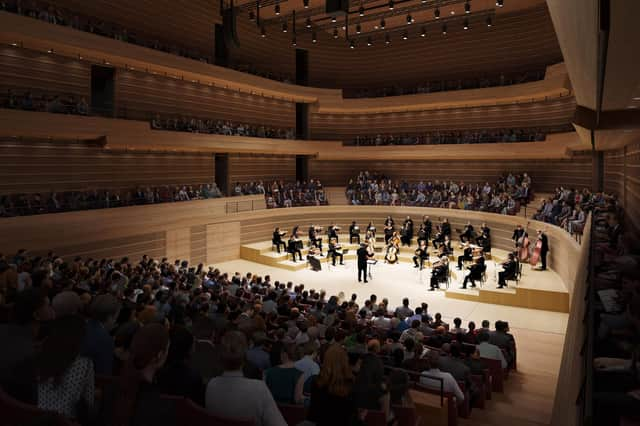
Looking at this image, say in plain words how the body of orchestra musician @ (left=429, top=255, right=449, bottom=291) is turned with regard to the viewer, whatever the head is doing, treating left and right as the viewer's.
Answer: facing to the left of the viewer

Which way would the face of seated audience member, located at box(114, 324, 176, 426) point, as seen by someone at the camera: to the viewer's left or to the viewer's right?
to the viewer's right

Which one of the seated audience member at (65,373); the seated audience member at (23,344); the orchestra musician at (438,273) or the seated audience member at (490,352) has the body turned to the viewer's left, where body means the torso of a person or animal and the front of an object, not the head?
the orchestra musician

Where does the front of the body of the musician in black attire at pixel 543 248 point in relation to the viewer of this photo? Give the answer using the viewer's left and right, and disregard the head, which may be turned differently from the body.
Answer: facing to the left of the viewer

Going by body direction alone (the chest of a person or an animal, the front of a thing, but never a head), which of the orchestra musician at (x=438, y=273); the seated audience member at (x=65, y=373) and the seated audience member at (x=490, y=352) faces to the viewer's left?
the orchestra musician

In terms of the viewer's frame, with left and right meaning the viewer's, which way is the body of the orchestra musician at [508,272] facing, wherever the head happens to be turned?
facing to the left of the viewer

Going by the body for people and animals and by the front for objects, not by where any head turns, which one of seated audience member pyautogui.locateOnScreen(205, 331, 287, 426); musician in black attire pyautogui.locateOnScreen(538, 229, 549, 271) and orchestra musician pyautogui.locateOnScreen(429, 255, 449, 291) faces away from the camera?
the seated audience member

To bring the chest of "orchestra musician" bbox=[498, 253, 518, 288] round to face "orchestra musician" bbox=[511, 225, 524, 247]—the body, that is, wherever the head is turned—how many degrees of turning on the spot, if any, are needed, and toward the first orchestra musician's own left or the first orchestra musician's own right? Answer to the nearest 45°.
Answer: approximately 90° to the first orchestra musician's own right

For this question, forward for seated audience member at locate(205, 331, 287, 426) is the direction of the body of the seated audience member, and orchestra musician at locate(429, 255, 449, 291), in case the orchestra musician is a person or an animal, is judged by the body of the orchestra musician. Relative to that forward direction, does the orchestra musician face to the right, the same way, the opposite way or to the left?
to the left

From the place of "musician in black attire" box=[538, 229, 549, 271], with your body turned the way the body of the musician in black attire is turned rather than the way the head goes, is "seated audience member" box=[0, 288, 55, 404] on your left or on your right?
on your left

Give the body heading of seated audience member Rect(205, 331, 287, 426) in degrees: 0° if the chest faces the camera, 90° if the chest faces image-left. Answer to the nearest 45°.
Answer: approximately 180°

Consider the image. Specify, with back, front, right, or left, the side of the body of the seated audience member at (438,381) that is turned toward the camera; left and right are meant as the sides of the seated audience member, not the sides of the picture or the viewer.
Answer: back

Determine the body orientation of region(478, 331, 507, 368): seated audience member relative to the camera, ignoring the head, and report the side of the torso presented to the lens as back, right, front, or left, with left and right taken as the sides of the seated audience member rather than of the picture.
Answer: back

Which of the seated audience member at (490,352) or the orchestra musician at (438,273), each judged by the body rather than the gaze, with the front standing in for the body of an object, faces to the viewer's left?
the orchestra musician
